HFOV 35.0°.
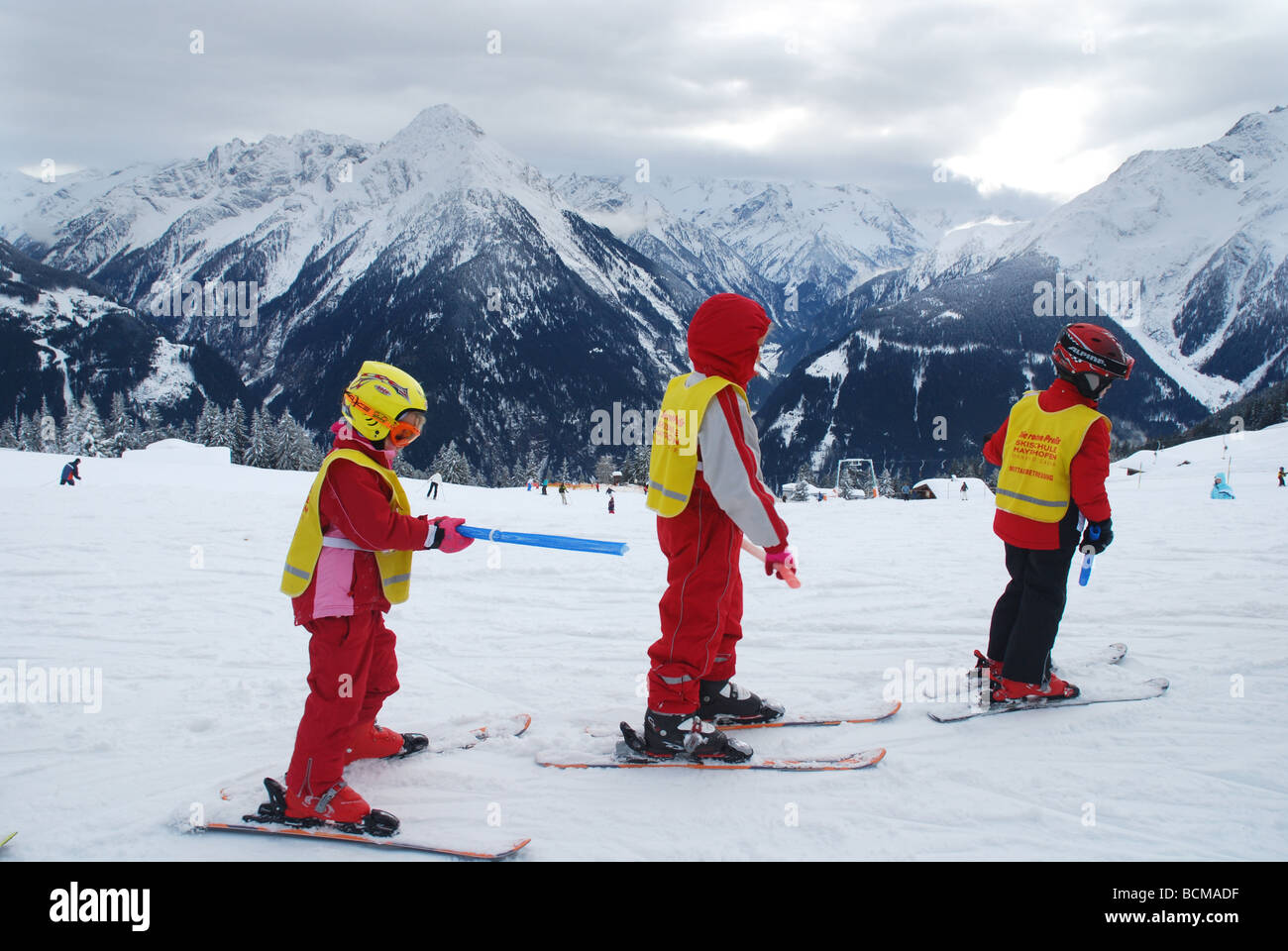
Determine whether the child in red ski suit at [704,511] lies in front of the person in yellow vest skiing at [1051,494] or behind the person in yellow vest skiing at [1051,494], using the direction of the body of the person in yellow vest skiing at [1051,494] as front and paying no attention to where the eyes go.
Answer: behind

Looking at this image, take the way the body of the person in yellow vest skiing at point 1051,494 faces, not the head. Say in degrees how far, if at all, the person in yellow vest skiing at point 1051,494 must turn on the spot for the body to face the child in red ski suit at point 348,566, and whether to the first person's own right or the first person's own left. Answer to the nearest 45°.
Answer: approximately 180°

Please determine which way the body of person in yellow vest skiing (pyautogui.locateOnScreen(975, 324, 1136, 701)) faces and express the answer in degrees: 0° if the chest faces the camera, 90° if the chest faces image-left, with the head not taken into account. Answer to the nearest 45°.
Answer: approximately 225°

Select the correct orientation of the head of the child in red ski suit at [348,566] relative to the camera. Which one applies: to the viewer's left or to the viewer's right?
to the viewer's right

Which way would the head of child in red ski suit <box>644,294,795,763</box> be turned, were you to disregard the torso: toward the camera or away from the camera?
away from the camera

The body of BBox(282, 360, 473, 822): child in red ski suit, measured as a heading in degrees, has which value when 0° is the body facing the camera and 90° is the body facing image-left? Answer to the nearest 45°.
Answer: approximately 270°
